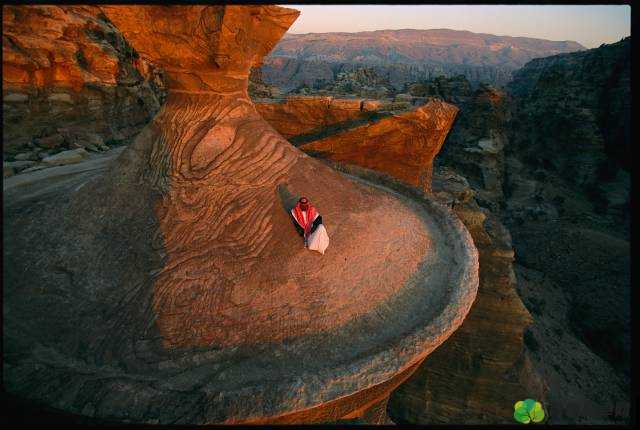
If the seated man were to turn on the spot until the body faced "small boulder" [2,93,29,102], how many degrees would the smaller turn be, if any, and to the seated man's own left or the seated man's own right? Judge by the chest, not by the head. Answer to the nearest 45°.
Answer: approximately 180°

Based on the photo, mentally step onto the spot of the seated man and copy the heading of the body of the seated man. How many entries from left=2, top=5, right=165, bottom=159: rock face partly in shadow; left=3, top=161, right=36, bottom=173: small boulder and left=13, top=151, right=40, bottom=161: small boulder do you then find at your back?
3

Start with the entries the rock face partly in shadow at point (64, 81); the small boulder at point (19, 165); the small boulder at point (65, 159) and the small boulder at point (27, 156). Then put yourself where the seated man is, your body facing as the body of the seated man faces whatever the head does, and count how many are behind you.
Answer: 4

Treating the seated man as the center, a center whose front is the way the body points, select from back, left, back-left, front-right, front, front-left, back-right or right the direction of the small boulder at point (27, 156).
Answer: back

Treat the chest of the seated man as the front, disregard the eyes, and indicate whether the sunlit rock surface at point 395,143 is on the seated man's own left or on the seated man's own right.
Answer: on the seated man's own left

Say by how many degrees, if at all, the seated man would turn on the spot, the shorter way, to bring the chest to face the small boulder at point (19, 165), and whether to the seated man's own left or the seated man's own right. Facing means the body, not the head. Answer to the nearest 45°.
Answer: approximately 180°

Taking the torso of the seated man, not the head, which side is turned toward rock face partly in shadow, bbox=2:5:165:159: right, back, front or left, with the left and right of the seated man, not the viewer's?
back

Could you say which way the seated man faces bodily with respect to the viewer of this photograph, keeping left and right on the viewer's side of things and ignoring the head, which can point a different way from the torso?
facing the viewer and to the right of the viewer

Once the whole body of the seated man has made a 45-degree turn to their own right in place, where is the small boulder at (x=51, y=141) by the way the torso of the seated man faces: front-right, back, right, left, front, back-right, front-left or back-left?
back-right

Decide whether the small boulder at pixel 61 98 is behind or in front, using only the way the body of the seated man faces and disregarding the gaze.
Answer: behind
